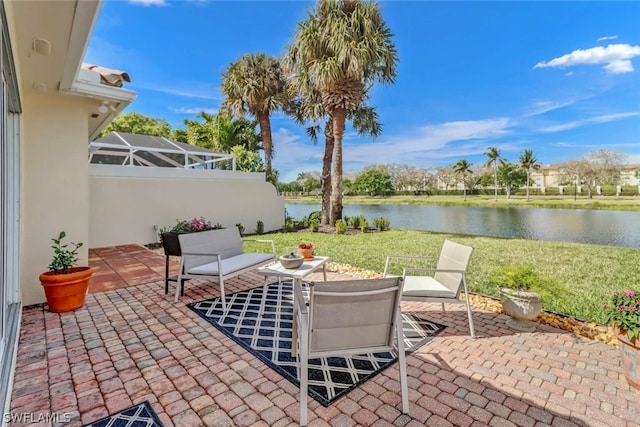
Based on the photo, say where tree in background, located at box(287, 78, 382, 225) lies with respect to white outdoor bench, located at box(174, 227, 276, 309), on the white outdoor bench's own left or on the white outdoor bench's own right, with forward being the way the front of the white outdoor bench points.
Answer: on the white outdoor bench's own left

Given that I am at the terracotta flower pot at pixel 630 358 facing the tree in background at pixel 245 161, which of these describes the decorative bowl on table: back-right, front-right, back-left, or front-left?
front-left

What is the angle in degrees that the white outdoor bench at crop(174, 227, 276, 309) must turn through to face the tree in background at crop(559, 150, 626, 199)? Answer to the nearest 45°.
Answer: approximately 90° to its left

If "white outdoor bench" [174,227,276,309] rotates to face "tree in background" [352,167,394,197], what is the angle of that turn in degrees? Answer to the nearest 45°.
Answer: approximately 90° to its left

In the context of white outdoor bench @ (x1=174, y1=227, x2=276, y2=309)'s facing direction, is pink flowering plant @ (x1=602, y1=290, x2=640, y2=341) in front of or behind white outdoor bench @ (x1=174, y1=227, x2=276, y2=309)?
in front

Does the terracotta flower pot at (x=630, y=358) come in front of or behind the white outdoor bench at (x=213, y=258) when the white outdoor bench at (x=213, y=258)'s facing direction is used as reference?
in front

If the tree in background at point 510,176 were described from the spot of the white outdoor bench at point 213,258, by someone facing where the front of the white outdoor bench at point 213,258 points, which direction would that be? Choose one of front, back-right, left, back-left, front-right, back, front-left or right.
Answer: left

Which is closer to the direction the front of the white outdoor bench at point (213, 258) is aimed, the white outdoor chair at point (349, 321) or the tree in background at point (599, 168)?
the white outdoor chair

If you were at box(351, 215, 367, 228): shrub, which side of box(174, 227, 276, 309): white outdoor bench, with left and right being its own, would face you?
left

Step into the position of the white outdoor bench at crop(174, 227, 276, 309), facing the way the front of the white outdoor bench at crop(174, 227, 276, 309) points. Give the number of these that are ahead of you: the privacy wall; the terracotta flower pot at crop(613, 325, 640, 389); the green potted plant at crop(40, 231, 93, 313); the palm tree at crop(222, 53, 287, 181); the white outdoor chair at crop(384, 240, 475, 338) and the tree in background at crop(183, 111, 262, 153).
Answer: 2

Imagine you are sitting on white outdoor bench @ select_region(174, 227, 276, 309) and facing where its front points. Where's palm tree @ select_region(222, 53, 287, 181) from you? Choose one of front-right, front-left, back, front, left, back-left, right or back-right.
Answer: back-left

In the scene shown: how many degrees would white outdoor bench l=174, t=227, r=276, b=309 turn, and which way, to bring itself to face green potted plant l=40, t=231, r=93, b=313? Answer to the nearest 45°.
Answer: approximately 135° to its right

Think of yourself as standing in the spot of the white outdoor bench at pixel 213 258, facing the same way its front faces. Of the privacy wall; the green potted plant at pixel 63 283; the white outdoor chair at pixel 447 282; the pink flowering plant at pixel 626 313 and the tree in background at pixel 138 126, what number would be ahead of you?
2

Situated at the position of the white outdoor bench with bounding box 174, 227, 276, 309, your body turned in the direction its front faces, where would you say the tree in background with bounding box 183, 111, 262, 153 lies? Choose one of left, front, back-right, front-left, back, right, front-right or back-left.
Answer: back-left

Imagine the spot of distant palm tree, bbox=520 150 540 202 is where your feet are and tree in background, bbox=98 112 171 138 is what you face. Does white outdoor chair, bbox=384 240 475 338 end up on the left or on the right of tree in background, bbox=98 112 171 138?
left

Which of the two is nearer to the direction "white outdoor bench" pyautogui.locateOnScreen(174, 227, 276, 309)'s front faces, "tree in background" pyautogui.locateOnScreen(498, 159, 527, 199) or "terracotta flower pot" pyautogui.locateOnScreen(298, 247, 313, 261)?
the terracotta flower pot

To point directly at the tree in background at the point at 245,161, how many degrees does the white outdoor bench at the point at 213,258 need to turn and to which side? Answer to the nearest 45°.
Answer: approximately 135° to its left

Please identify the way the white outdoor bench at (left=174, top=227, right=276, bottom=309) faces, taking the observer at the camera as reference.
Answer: facing the viewer and to the right of the viewer
